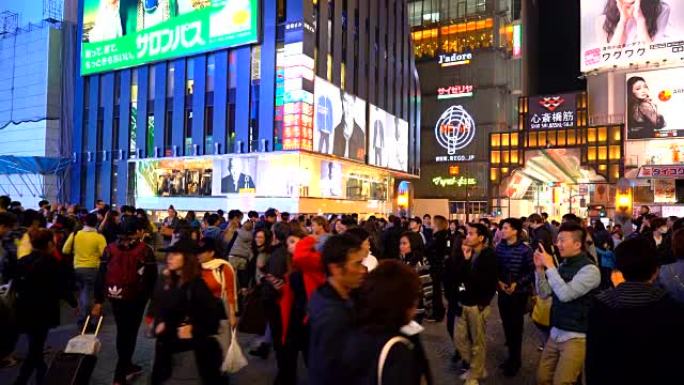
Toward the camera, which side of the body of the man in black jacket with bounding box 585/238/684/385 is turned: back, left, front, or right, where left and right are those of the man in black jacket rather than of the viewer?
back

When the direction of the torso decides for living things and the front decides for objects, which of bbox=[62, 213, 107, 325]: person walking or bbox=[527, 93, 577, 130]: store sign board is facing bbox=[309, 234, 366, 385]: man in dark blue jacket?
the store sign board

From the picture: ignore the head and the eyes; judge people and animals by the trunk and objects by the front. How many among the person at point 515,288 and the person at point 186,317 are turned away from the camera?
0

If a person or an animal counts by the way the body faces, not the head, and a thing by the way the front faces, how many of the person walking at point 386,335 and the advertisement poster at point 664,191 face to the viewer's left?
0

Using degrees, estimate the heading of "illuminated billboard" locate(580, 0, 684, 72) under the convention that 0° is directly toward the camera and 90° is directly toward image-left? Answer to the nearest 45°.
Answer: approximately 45°

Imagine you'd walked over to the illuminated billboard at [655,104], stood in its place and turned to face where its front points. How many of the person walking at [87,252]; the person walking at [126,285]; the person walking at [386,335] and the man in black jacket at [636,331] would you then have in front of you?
4

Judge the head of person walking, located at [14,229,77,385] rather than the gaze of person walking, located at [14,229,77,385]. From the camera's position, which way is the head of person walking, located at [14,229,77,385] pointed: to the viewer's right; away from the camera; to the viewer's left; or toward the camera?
away from the camera

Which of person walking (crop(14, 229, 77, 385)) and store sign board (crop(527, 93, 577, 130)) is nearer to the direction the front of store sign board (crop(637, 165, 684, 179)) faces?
the person walking

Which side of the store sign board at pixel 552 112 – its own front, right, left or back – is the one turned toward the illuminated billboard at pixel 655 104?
left
